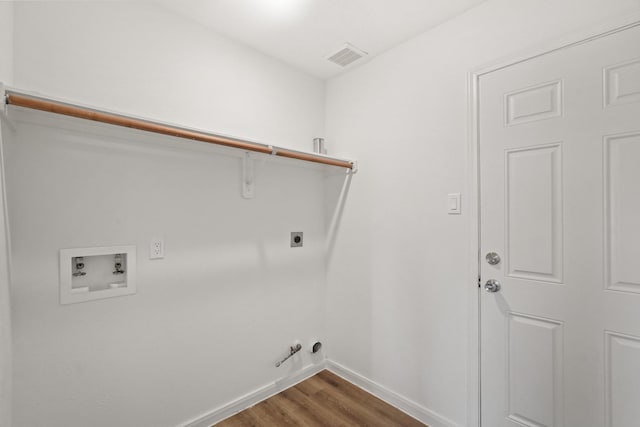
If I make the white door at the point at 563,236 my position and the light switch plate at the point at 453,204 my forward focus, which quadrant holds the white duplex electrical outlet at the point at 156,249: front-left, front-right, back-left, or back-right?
front-left

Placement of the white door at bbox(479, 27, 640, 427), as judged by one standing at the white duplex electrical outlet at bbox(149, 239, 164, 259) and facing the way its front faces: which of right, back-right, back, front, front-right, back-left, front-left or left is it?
front-left

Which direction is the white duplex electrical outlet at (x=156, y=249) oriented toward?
toward the camera

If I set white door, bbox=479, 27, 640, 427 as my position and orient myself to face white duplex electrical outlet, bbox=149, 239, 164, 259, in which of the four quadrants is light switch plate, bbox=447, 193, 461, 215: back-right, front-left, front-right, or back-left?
front-right
